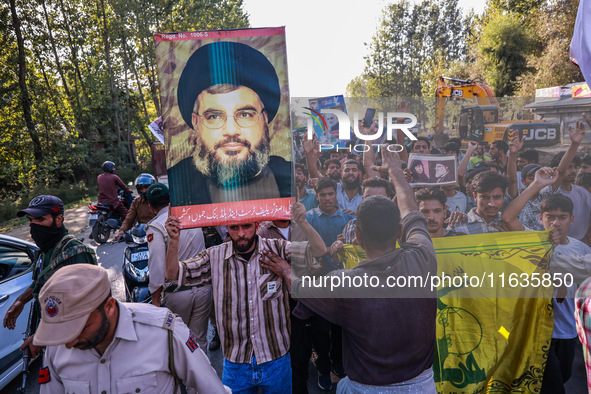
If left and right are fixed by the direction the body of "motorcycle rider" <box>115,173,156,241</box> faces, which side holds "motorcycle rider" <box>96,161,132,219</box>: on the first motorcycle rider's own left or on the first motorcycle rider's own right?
on the first motorcycle rider's own right

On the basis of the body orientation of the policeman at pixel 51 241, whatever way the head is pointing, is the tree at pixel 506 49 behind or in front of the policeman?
behind

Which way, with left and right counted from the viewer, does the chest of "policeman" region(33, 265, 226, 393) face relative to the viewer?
facing the viewer and to the left of the viewer

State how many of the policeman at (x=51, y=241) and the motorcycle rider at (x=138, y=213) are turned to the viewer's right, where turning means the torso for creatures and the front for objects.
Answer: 0

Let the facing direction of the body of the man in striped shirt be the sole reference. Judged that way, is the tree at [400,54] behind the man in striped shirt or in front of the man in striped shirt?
behind

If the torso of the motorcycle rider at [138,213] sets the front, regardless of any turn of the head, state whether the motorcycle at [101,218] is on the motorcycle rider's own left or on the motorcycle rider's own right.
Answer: on the motorcycle rider's own right

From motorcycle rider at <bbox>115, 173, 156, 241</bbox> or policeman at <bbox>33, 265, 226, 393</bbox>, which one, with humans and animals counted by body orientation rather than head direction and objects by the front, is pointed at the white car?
the motorcycle rider

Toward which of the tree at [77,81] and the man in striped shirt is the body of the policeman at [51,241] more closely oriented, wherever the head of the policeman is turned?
the man in striped shirt
